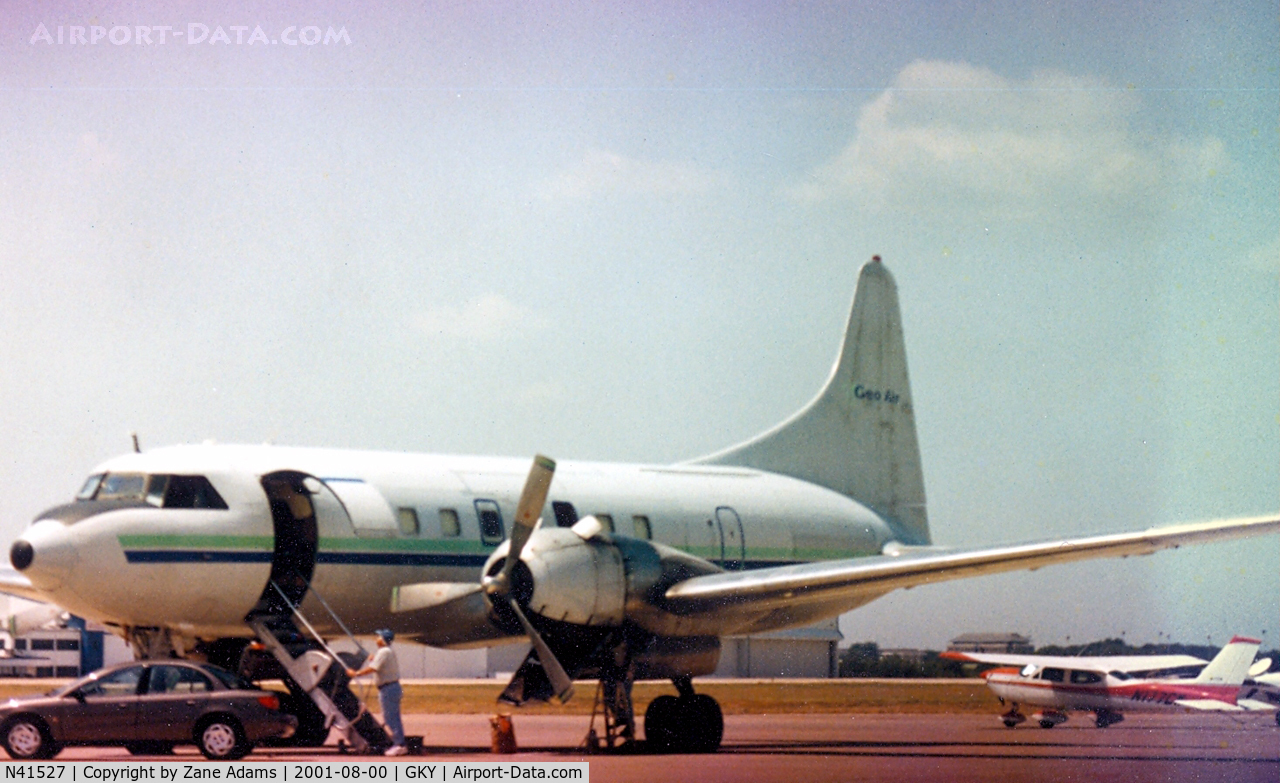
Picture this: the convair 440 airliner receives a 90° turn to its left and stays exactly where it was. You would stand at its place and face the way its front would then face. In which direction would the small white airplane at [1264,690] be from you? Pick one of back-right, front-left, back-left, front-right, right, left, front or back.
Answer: left

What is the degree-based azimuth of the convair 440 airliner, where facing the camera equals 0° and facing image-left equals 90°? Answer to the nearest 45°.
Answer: approximately 45°

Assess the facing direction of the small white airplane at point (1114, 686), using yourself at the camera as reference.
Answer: facing the viewer and to the left of the viewer

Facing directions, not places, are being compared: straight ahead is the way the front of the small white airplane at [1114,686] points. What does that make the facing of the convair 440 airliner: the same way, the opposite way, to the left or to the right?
the same way

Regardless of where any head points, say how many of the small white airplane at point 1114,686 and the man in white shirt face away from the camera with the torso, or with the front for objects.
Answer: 0

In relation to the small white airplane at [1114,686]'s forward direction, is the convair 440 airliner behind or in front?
in front

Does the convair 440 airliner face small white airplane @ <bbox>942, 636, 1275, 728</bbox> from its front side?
no

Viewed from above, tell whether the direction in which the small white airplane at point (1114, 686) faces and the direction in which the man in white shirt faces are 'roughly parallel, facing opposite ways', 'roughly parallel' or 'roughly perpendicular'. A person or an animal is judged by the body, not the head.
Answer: roughly parallel

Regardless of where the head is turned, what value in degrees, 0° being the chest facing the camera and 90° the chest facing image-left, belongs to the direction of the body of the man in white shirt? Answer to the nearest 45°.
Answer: approximately 90°

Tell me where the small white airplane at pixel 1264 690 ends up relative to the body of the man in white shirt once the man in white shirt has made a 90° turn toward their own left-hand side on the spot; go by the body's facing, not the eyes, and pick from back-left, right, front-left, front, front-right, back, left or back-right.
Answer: back-left

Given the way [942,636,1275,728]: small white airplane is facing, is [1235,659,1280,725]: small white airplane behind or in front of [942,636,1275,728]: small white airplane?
behind

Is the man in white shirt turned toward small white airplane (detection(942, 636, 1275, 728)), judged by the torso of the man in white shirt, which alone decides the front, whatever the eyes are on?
no
